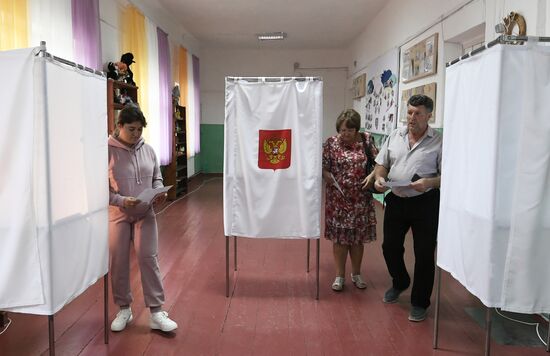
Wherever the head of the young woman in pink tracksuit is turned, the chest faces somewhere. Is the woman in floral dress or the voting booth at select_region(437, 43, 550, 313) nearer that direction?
the voting booth

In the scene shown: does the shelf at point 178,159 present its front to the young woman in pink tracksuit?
no

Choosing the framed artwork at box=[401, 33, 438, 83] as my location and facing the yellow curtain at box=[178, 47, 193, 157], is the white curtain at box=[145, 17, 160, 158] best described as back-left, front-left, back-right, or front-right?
front-left

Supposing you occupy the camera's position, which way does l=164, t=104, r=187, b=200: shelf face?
facing to the right of the viewer

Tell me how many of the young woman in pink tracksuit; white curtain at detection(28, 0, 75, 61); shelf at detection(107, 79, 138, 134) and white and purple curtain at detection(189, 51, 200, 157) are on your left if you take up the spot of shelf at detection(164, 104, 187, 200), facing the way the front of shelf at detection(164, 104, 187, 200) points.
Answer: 1

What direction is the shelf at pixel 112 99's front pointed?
to the viewer's right

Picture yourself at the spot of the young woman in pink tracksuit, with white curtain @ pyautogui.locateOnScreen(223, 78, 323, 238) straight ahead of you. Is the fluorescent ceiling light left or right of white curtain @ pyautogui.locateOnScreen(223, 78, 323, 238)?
left

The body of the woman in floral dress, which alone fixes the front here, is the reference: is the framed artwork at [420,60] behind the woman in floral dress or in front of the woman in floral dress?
behind

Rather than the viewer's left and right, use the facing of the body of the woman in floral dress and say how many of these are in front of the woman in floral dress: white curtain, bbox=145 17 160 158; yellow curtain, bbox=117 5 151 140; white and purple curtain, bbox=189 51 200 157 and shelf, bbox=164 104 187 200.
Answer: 0

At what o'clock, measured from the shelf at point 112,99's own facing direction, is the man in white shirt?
The man in white shirt is roughly at 2 o'clock from the shelf.

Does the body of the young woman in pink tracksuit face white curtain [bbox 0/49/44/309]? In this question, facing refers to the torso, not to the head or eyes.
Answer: no

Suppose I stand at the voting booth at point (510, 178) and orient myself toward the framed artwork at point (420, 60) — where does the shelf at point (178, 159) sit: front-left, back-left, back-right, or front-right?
front-left

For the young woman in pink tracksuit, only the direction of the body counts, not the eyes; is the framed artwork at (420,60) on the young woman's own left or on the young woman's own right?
on the young woman's own left

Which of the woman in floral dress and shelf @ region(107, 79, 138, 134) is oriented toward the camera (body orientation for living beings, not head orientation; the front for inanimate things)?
the woman in floral dress

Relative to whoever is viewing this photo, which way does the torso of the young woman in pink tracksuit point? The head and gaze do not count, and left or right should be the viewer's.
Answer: facing the viewer and to the right of the viewer

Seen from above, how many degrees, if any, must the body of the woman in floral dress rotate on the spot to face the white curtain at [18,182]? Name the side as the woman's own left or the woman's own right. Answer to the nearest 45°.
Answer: approximately 45° to the woman's own right

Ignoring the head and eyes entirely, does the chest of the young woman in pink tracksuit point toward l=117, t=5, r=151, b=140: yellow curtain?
no

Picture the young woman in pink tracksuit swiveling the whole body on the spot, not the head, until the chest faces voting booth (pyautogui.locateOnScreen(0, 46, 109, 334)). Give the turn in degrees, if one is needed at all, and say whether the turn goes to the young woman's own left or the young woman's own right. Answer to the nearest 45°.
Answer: approximately 90° to the young woman's own right

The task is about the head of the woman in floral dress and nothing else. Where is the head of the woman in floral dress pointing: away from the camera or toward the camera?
toward the camera

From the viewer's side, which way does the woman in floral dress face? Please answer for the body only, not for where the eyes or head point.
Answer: toward the camera

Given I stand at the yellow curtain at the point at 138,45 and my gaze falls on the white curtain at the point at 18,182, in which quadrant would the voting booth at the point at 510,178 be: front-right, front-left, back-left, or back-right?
front-left

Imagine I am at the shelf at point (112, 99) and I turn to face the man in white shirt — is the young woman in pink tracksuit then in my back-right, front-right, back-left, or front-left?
front-right
